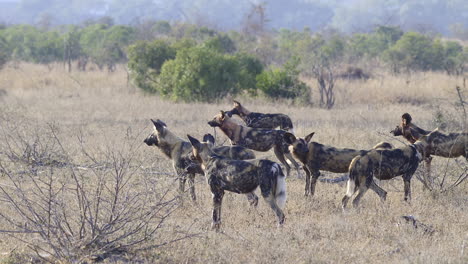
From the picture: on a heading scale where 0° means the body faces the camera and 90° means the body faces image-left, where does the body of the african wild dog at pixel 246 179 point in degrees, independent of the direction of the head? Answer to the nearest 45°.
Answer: approximately 90°

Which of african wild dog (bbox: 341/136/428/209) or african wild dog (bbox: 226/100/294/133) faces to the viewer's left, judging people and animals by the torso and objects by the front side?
african wild dog (bbox: 226/100/294/133)

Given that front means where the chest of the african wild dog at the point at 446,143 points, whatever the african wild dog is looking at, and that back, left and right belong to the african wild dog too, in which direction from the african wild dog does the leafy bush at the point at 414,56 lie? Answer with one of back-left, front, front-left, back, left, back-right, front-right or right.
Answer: right

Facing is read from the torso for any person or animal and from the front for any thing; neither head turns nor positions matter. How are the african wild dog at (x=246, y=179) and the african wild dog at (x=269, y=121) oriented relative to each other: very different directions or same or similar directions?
same or similar directions

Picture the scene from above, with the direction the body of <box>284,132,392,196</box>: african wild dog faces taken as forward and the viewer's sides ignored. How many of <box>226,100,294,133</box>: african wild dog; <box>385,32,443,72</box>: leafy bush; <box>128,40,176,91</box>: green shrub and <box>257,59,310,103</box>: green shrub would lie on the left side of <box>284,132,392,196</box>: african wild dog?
0

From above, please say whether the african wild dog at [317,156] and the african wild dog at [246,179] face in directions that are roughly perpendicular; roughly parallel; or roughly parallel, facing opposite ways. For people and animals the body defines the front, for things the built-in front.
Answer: roughly parallel

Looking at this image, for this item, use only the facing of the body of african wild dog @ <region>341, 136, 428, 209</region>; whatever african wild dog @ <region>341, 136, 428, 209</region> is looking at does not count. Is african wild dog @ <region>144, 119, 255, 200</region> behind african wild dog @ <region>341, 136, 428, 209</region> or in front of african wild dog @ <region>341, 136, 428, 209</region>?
behind

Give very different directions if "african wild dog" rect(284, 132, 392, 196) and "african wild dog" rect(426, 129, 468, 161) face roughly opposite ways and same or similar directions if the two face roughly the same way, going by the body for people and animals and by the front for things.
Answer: same or similar directions

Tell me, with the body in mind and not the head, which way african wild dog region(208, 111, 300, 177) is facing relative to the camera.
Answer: to the viewer's left

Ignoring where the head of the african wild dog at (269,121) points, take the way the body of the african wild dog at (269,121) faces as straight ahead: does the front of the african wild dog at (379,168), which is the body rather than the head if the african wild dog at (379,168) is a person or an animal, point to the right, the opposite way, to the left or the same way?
the opposite way

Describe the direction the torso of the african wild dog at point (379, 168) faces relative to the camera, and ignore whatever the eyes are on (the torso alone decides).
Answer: to the viewer's right

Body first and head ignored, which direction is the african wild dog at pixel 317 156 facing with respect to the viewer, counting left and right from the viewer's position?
facing to the left of the viewer

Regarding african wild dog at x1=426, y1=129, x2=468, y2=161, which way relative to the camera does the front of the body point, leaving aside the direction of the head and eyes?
to the viewer's left

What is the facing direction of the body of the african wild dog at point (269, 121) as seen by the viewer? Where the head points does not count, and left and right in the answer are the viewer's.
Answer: facing to the left of the viewer

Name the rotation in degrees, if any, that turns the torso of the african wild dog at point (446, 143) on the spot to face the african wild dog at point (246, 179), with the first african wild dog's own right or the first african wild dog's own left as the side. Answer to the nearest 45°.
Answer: approximately 45° to the first african wild dog's own left

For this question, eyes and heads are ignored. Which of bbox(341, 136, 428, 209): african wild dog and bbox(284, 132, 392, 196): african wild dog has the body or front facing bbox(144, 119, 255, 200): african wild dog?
bbox(284, 132, 392, 196): african wild dog

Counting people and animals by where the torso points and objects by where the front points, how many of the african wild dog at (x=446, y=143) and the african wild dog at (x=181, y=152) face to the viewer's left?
2

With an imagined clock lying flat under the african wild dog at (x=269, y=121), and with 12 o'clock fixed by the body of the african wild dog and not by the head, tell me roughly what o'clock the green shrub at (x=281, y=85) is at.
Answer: The green shrub is roughly at 3 o'clock from the african wild dog.
